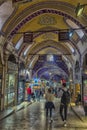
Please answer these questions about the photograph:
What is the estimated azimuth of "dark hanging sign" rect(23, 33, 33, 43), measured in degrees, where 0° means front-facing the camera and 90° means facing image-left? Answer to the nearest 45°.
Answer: approximately 0°

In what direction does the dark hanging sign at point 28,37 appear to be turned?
toward the camera
